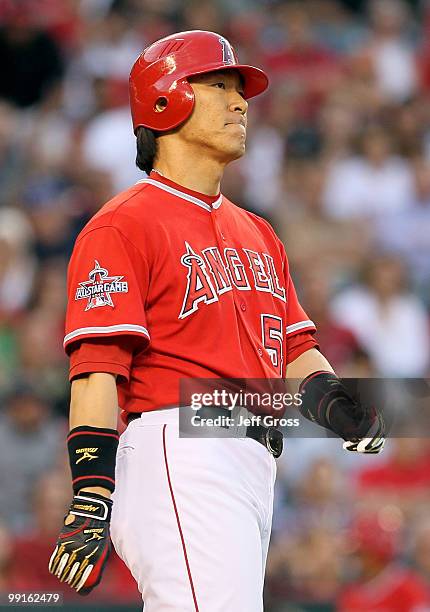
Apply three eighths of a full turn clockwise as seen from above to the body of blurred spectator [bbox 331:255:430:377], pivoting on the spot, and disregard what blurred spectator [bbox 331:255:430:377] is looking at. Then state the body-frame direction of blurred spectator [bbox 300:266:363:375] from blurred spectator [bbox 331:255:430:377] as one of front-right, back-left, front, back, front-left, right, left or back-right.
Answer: left

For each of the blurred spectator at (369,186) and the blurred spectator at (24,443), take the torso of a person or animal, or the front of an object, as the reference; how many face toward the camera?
2

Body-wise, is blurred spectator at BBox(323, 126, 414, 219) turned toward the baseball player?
yes

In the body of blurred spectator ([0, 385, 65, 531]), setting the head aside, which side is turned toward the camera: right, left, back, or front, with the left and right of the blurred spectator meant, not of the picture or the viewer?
front

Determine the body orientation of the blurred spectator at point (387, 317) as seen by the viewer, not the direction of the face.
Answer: toward the camera

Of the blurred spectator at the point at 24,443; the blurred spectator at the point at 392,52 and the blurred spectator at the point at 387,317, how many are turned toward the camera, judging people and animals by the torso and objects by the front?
3

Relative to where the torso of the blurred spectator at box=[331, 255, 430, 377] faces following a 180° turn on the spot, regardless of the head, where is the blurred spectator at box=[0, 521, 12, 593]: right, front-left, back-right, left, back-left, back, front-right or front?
back-left

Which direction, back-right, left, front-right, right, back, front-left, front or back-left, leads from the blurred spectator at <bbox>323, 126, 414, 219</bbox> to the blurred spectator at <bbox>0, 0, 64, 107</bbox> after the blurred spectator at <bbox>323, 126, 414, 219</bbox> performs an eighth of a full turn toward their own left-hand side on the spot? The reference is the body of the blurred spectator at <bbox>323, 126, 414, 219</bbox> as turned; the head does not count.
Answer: back-right

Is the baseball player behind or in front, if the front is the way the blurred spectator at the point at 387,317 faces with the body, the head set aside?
in front

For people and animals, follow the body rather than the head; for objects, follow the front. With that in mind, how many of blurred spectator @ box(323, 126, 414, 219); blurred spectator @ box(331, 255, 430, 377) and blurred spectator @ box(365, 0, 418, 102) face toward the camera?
3
